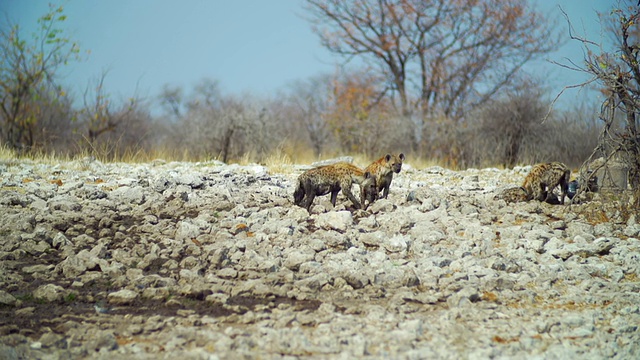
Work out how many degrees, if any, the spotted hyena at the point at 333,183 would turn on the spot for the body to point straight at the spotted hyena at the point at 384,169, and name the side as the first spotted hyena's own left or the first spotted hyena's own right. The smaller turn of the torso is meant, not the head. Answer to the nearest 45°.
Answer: approximately 45° to the first spotted hyena's own left

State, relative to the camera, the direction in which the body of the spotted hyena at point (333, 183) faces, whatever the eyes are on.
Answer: to the viewer's right

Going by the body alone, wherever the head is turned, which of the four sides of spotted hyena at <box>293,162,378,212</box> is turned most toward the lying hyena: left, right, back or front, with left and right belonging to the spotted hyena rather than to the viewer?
front

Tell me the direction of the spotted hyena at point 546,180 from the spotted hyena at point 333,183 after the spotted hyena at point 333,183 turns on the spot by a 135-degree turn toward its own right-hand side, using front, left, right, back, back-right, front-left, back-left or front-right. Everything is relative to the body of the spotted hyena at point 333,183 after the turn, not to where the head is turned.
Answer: back-left
